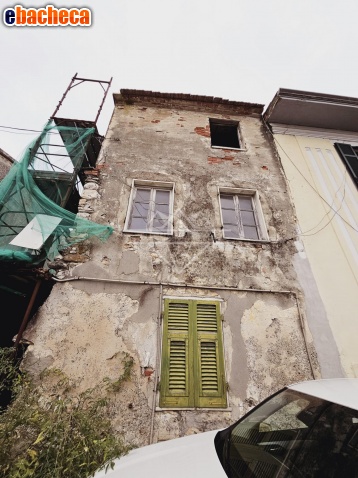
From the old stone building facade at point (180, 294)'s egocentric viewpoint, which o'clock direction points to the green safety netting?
The green safety netting is roughly at 3 o'clock from the old stone building facade.

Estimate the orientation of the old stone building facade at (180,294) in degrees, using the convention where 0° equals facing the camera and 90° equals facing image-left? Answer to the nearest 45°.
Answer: approximately 0°

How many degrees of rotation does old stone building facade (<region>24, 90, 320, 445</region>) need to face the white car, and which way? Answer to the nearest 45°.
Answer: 0° — it already faces it

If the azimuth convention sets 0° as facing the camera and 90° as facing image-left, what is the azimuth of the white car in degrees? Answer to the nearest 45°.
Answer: approximately 45°

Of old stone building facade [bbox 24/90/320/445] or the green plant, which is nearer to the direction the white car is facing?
the green plant

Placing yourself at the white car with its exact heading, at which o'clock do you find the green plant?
The green plant is roughly at 2 o'clock from the white car.
